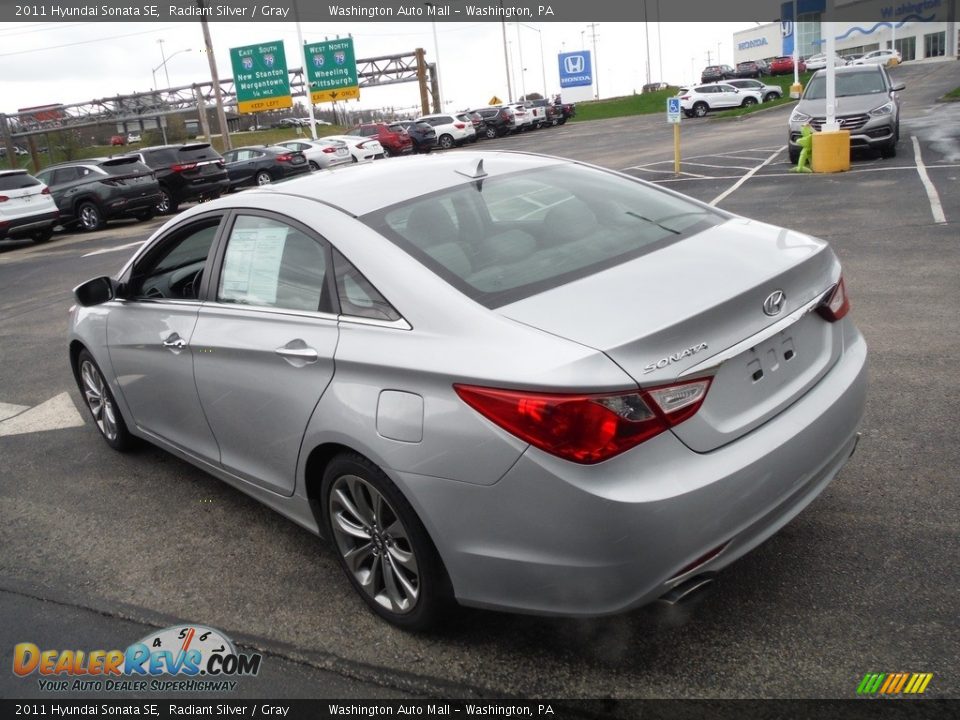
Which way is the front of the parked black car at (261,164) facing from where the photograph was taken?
facing away from the viewer and to the left of the viewer

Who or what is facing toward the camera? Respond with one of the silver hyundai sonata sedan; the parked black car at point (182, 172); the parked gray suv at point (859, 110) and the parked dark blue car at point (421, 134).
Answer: the parked gray suv

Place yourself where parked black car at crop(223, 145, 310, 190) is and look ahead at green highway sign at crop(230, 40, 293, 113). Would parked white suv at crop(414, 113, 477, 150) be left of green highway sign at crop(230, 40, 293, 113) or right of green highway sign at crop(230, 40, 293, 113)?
right

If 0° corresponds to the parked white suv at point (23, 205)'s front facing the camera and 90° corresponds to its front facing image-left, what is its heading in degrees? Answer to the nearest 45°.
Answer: approximately 135°

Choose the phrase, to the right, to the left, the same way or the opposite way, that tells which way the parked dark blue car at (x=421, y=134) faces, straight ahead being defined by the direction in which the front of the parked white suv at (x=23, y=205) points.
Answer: the same way

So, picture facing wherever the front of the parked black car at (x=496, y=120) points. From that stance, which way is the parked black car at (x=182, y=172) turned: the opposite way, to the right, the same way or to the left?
the same way

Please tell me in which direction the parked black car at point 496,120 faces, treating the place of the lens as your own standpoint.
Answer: facing away from the viewer and to the left of the viewer

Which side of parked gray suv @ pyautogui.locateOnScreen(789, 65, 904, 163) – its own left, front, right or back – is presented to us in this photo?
front

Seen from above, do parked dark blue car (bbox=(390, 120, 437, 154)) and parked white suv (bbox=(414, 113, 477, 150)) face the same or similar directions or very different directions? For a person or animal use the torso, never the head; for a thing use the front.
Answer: same or similar directions

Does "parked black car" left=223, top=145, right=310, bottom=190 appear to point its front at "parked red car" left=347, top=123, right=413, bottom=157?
no

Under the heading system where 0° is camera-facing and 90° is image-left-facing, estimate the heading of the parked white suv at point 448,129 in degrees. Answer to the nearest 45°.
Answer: approximately 135°

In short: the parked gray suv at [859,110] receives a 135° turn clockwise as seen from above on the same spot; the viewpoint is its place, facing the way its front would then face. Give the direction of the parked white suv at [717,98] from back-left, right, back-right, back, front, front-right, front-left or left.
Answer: front-right

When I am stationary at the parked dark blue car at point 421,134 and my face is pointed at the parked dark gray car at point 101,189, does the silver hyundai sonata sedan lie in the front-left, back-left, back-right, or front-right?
front-left

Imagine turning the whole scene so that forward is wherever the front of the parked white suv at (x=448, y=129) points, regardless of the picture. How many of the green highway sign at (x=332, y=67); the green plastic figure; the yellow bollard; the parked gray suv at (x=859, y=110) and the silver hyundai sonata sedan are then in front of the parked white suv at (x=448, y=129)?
1

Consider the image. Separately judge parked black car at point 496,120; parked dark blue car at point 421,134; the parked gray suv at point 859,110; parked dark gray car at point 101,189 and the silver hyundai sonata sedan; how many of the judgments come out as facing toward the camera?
1

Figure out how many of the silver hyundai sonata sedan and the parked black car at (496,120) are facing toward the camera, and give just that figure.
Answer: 0

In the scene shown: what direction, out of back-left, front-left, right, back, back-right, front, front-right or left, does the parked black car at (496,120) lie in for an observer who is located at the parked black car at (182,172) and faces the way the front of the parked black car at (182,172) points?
right

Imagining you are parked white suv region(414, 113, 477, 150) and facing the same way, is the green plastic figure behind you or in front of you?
behind
